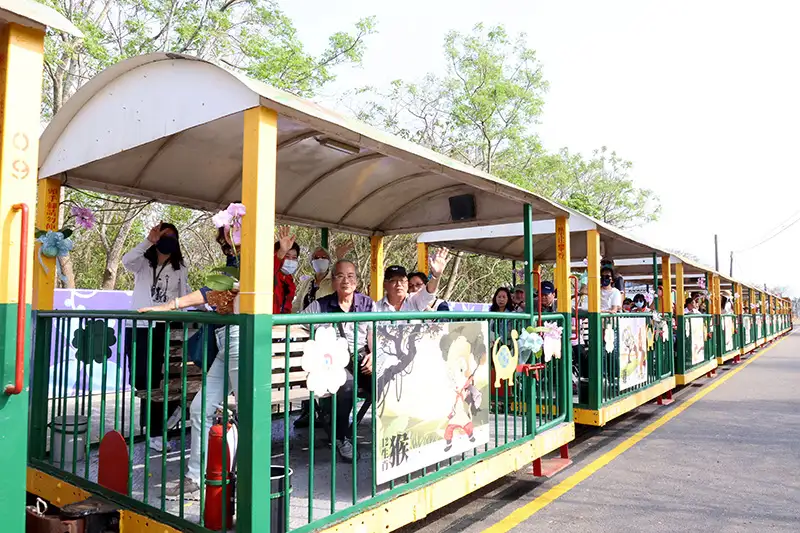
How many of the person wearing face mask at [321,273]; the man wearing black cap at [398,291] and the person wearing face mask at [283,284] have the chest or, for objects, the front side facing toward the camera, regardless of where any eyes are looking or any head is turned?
3

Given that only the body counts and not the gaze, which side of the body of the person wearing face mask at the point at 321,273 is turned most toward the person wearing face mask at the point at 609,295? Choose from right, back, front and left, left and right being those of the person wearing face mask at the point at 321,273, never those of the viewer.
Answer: left

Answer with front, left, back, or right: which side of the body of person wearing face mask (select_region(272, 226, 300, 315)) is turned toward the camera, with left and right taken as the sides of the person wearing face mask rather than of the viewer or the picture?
front

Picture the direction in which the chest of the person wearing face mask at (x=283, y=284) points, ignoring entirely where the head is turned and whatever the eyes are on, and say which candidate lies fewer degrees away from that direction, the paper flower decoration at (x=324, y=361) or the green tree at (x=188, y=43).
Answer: the paper flower decoration

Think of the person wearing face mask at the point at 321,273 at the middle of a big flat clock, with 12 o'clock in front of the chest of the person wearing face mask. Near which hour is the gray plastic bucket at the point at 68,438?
The gray plastic bucket is roughly at 1 o'clock from the person wearing face mask.

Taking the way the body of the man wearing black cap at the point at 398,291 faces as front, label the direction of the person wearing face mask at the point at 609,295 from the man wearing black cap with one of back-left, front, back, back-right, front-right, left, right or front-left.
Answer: back-left

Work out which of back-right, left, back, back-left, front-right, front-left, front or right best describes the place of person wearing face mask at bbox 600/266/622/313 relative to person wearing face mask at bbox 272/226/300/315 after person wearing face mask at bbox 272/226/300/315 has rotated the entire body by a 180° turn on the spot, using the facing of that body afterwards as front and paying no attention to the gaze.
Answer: front-right

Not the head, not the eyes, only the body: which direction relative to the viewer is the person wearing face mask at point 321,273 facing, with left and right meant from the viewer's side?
facing the viewer

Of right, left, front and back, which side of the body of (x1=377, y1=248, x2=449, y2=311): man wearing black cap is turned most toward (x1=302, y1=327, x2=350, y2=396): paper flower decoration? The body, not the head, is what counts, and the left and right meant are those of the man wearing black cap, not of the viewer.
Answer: front

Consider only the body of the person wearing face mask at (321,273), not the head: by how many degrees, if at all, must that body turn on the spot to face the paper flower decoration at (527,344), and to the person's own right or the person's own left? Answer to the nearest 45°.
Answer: approximately 45° to the person's own left

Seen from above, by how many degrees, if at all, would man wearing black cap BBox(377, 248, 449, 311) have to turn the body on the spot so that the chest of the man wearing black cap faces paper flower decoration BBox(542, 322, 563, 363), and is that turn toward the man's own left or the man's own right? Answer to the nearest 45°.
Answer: approximately 90° to the man's own left
